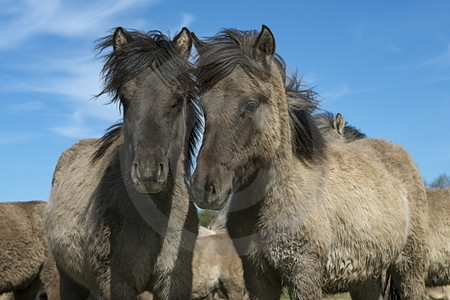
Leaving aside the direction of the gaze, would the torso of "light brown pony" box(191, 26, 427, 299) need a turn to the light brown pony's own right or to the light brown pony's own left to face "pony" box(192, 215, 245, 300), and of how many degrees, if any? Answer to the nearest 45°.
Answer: approximately 135° to the light brown pony's own right

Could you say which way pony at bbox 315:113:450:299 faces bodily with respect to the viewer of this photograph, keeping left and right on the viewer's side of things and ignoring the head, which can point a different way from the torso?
facing to the left of the viewer

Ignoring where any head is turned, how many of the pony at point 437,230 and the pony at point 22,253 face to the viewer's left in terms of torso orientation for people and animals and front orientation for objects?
2

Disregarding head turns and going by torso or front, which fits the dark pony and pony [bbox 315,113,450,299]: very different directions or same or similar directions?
very different directions

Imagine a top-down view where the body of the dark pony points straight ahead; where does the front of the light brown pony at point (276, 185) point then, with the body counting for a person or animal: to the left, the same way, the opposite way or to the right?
to the right

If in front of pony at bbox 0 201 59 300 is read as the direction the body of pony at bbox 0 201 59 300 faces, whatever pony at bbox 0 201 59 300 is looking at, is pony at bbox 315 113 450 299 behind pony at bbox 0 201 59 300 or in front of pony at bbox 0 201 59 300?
behind

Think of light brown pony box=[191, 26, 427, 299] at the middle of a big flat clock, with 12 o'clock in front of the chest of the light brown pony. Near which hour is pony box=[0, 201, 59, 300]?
The pony is roughly at 3 o'clock from the light brown pony.

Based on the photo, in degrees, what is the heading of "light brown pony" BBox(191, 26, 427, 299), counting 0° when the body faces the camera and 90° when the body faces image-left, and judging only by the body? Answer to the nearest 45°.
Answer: approximately 45°

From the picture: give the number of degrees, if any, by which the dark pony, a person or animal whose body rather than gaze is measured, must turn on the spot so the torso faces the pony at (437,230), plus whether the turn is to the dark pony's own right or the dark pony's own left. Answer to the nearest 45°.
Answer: approximately 90° to the dark pony's own left

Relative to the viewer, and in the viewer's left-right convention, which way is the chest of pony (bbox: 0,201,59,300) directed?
facing to the left of the viewer

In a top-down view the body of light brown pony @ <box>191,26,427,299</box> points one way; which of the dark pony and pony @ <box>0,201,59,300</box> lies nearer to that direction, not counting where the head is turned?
the dark pony

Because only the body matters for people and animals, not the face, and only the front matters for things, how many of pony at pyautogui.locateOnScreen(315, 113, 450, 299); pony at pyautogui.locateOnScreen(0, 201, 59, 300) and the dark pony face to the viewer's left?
2

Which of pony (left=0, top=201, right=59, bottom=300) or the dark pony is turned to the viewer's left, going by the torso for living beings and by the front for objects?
the pony
